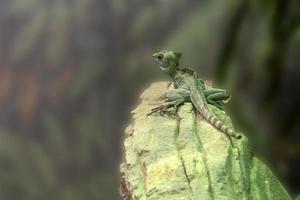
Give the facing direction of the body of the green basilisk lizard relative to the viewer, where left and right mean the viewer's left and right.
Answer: facing away from the viewer and to the left of the viewer
